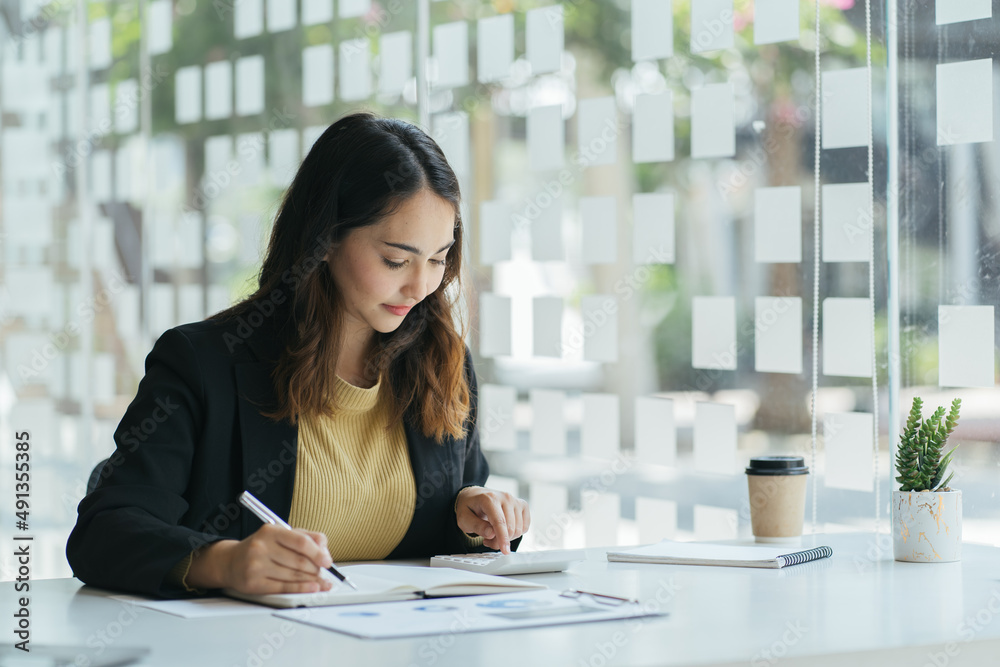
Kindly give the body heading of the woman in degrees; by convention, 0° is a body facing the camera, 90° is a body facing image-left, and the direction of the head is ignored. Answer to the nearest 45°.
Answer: approximately 315°

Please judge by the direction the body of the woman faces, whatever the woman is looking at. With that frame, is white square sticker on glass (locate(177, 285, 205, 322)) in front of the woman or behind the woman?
behind

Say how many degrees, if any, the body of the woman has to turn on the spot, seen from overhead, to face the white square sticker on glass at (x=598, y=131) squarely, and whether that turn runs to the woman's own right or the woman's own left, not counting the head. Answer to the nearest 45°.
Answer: approximately 90° to the woman's own left

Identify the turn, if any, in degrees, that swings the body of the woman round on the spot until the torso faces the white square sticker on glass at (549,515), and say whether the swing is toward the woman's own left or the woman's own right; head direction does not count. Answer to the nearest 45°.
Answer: approximately 90° to the woman's own left

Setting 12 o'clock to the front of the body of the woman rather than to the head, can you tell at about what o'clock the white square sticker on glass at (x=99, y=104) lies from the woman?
The white square sticker on glass is roughly at 7 o'clock from the woman.

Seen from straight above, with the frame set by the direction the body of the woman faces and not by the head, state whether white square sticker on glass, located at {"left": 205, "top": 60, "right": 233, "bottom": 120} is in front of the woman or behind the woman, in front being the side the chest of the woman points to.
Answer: behind

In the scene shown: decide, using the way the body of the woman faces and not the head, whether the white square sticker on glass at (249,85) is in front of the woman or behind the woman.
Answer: behind

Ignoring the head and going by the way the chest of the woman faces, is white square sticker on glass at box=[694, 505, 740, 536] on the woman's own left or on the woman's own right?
on the woman's own left

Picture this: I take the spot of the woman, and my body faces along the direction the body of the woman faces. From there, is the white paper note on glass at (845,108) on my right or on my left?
on my left

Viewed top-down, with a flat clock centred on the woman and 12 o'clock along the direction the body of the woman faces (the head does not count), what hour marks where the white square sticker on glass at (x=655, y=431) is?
The white square sticker on glass is roughly at 9 o'clock from the woman.

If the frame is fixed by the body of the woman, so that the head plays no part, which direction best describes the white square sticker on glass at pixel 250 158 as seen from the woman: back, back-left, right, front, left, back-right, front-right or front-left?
back-left

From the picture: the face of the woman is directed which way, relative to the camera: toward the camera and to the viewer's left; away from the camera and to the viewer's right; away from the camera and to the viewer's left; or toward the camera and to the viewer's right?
toward the camera and to the viewer's right

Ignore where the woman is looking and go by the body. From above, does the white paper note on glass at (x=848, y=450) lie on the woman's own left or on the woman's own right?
on the woman's own left
